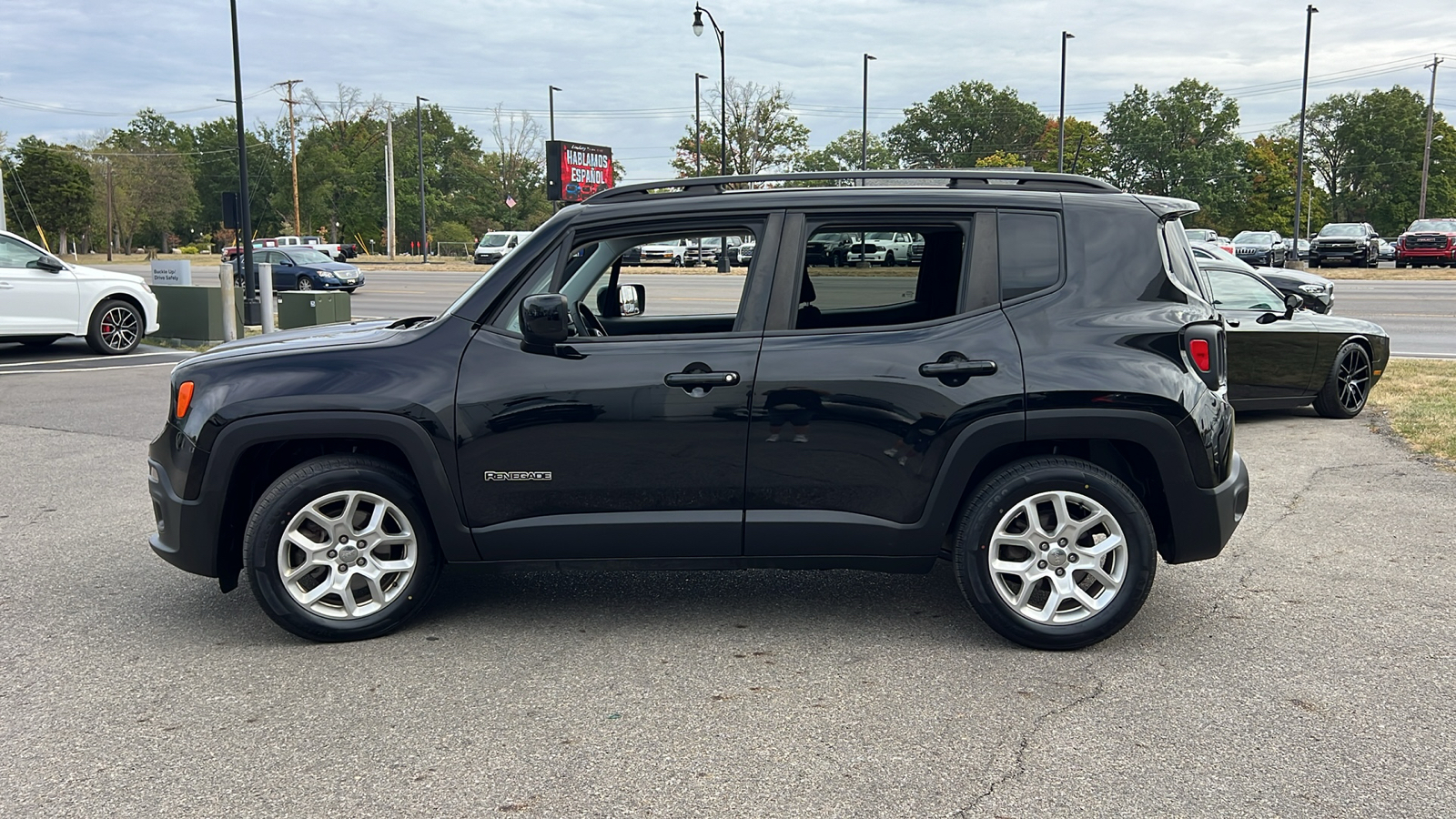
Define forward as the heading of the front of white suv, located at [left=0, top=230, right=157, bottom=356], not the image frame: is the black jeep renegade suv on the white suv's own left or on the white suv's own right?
on the white suv's own right

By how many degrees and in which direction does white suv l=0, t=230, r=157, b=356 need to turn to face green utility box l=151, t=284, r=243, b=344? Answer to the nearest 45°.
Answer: approximately 45° to its left

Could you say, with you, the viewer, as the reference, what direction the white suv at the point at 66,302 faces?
facing to the right of the viewer

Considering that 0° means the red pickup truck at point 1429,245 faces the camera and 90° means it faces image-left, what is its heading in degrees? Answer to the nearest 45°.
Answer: approximately 45°

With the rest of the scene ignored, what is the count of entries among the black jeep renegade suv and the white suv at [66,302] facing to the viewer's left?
1

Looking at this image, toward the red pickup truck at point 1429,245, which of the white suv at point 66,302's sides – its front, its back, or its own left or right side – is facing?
front

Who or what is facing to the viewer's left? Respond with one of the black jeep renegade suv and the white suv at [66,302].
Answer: the black jeep renegade suv

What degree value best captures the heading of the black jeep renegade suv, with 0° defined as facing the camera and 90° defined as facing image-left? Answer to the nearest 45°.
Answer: approximately 90°
